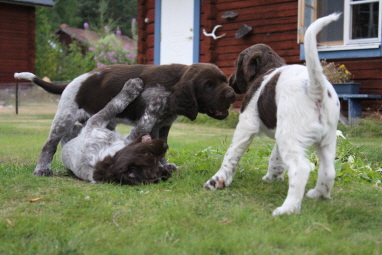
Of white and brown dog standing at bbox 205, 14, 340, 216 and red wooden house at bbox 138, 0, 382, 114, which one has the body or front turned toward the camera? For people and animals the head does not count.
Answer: the red wooden house

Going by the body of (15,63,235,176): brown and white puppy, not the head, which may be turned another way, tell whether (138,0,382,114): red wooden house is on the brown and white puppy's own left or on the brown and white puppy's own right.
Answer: on the brown and white puppy's own left

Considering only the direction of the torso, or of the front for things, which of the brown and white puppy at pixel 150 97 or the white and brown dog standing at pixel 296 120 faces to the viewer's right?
the brown and white puppy

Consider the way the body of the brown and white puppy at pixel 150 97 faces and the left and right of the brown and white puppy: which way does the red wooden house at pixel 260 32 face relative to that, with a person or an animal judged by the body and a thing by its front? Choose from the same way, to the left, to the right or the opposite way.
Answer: to the right

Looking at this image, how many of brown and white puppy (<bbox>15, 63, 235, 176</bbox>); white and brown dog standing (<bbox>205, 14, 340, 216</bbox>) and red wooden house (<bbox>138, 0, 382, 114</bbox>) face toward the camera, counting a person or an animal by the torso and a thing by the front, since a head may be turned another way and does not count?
1

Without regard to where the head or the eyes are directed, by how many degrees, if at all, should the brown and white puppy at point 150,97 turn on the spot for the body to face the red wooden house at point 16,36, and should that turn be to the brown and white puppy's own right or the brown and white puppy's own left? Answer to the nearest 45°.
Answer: approximately 90° to the brown and white puppy's own left

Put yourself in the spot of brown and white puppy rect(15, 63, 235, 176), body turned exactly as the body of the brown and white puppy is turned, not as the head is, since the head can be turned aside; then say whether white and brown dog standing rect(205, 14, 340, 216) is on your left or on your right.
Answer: on your right

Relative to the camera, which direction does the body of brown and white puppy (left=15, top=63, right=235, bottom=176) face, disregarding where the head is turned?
to the viewer's right

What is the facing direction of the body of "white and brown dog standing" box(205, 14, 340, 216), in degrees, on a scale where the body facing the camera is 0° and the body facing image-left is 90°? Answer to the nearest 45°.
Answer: approximately 135°

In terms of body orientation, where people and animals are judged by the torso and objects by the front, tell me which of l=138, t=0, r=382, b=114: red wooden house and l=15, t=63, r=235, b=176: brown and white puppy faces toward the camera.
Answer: the red wooden house

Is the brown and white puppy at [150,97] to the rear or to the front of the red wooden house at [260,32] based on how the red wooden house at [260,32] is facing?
to the front

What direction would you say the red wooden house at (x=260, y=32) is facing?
toward the camera

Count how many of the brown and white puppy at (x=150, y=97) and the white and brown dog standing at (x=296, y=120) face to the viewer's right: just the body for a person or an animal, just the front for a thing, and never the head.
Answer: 1

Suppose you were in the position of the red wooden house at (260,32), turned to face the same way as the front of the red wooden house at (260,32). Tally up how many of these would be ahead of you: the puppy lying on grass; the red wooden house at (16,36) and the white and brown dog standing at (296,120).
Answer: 2
